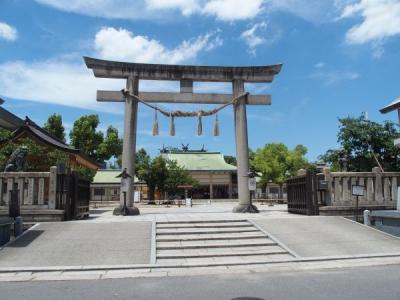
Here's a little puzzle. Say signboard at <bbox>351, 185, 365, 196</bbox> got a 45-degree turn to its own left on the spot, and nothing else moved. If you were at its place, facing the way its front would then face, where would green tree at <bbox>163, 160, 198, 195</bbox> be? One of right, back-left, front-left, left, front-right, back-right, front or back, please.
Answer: back

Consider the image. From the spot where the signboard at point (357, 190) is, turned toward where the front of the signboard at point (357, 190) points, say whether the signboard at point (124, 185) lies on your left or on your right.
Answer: on your right

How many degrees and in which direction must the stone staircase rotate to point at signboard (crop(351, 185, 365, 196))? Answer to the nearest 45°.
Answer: approximately 135° to its left

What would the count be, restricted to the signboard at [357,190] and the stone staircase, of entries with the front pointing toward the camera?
2

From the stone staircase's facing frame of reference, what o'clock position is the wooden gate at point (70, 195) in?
The wooden gate is roughly at 4 o'clock from the stone staircase.

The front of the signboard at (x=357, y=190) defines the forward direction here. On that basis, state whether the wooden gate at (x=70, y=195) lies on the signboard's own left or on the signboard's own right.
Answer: on the signboard's own right

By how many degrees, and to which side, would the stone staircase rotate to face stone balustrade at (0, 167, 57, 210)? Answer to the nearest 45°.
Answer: approximately 90° to its right

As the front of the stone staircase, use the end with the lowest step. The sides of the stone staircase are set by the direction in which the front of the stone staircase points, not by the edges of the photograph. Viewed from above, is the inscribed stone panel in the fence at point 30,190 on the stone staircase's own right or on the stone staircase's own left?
on the stone staircase's own right

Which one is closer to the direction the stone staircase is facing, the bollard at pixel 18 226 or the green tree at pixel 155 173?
the bollard

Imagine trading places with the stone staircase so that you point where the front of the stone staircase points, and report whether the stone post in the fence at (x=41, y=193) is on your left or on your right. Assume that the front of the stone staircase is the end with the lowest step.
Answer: on your right

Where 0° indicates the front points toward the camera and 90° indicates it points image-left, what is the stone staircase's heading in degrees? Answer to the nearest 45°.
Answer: approximately 0°

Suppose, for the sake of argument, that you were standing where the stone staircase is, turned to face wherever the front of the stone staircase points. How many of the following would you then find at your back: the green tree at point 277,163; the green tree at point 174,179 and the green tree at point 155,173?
3
